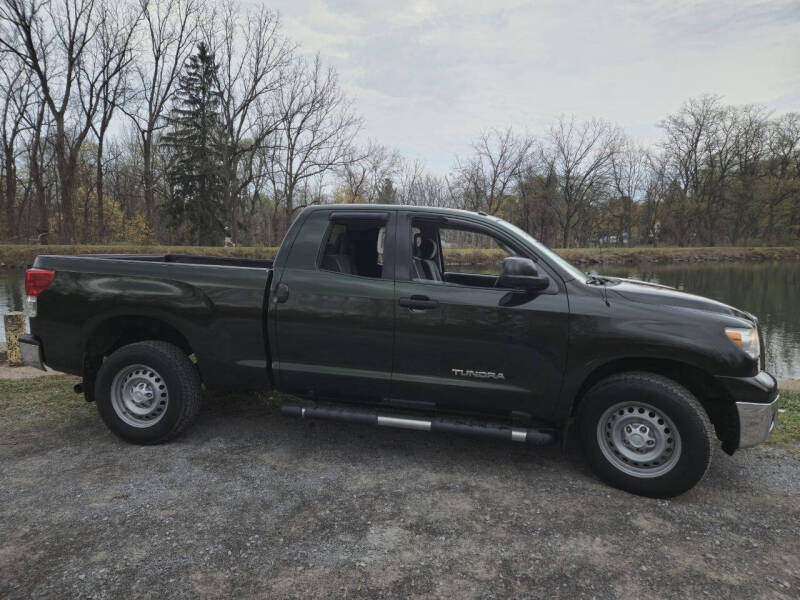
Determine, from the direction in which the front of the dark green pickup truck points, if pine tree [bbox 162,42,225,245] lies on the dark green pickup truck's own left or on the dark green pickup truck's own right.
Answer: on the dark green pickup truck's own left

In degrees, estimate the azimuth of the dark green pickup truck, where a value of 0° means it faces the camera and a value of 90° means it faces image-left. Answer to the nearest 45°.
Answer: approximately 270°
